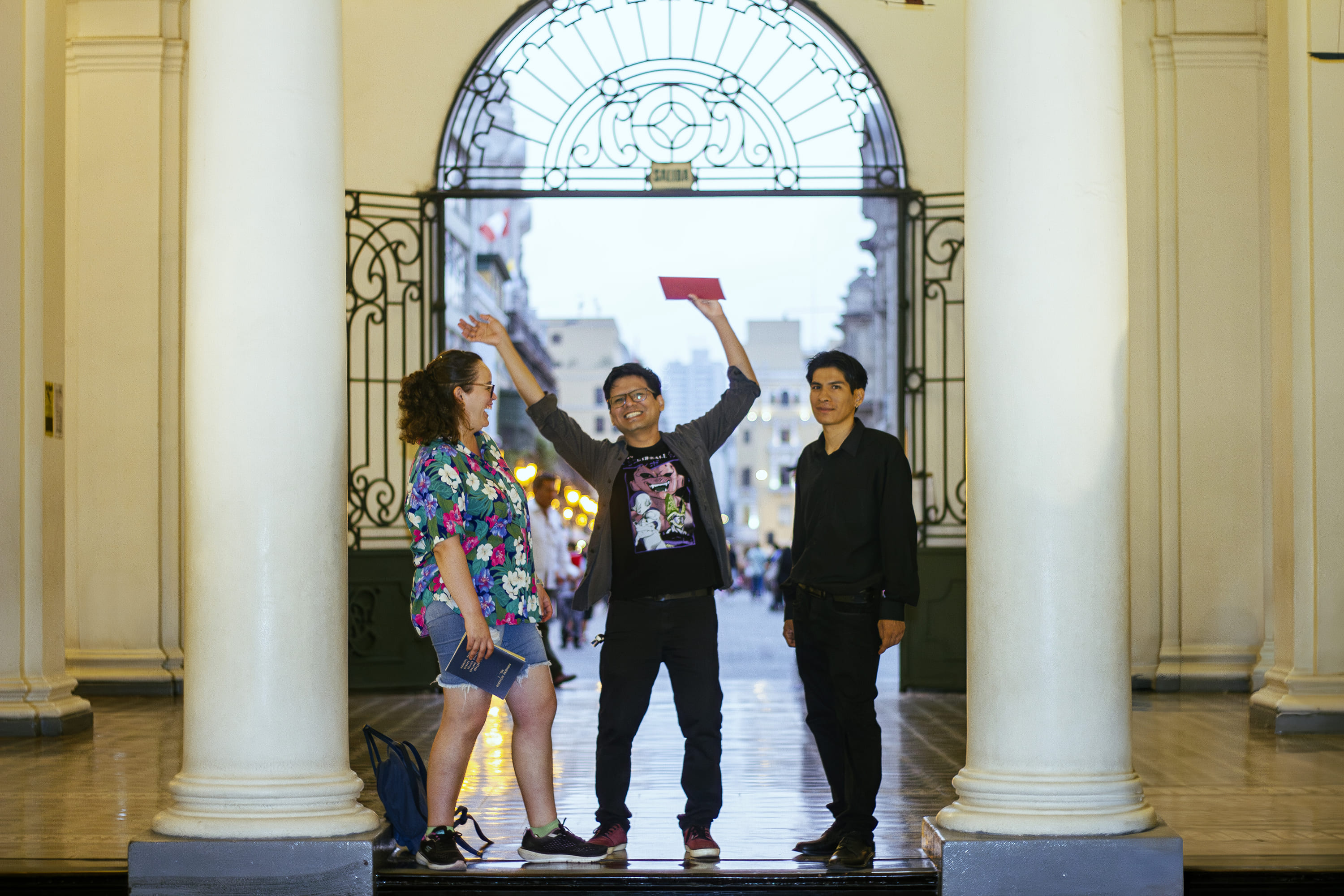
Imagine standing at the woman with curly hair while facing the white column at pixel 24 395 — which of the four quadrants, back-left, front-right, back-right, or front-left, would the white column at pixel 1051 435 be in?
back-right

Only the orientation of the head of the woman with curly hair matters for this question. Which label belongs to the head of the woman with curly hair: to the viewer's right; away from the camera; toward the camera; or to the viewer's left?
to the viewer's right

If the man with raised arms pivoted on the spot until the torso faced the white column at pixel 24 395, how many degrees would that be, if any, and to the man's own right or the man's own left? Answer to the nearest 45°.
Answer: approximately 135° to the man's own right

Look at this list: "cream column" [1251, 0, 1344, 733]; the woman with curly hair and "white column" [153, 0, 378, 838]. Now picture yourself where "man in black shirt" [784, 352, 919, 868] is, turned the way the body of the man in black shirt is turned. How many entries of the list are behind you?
1

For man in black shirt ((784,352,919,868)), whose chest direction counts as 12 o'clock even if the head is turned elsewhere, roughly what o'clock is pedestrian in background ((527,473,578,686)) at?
The pedestrian in background is roughly at 4 o'clock from the man in black shirt.

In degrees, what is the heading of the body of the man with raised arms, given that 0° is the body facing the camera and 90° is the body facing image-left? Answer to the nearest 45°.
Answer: approximately 0°

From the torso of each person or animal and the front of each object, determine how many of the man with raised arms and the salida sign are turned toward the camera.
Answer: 2

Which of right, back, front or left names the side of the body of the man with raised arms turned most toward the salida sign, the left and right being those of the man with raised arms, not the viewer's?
back

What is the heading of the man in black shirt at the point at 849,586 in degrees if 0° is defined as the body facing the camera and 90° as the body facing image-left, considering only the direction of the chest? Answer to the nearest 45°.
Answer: approximately 45°

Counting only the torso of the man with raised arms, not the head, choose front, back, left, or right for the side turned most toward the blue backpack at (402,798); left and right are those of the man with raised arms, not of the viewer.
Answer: right

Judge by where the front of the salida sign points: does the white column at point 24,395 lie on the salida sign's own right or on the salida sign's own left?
on the salida sign's own right

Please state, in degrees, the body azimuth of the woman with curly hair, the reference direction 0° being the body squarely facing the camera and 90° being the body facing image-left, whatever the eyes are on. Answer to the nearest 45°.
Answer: approximately 315°
